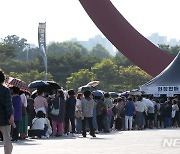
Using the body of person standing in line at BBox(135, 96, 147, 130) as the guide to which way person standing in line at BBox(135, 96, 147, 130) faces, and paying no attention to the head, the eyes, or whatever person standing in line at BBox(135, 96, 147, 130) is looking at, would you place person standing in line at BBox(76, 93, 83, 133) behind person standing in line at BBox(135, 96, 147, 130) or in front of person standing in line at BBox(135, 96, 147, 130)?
behind

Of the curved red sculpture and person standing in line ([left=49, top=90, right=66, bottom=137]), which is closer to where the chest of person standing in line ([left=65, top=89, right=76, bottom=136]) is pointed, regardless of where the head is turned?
the curved red sculpture

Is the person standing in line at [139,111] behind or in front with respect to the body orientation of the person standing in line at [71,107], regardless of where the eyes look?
in front

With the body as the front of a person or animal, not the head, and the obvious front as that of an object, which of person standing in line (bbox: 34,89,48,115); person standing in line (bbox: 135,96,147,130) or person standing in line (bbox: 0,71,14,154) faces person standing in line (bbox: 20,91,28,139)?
person standing in line (bbox: 0,71,14,154)

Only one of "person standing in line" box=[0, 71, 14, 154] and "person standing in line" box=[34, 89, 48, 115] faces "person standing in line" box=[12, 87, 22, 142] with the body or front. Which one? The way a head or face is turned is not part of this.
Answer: "person standing in line" box=[0, 71, 14, 154]

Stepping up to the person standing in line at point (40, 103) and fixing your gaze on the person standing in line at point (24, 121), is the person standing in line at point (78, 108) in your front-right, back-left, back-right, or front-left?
back-left
